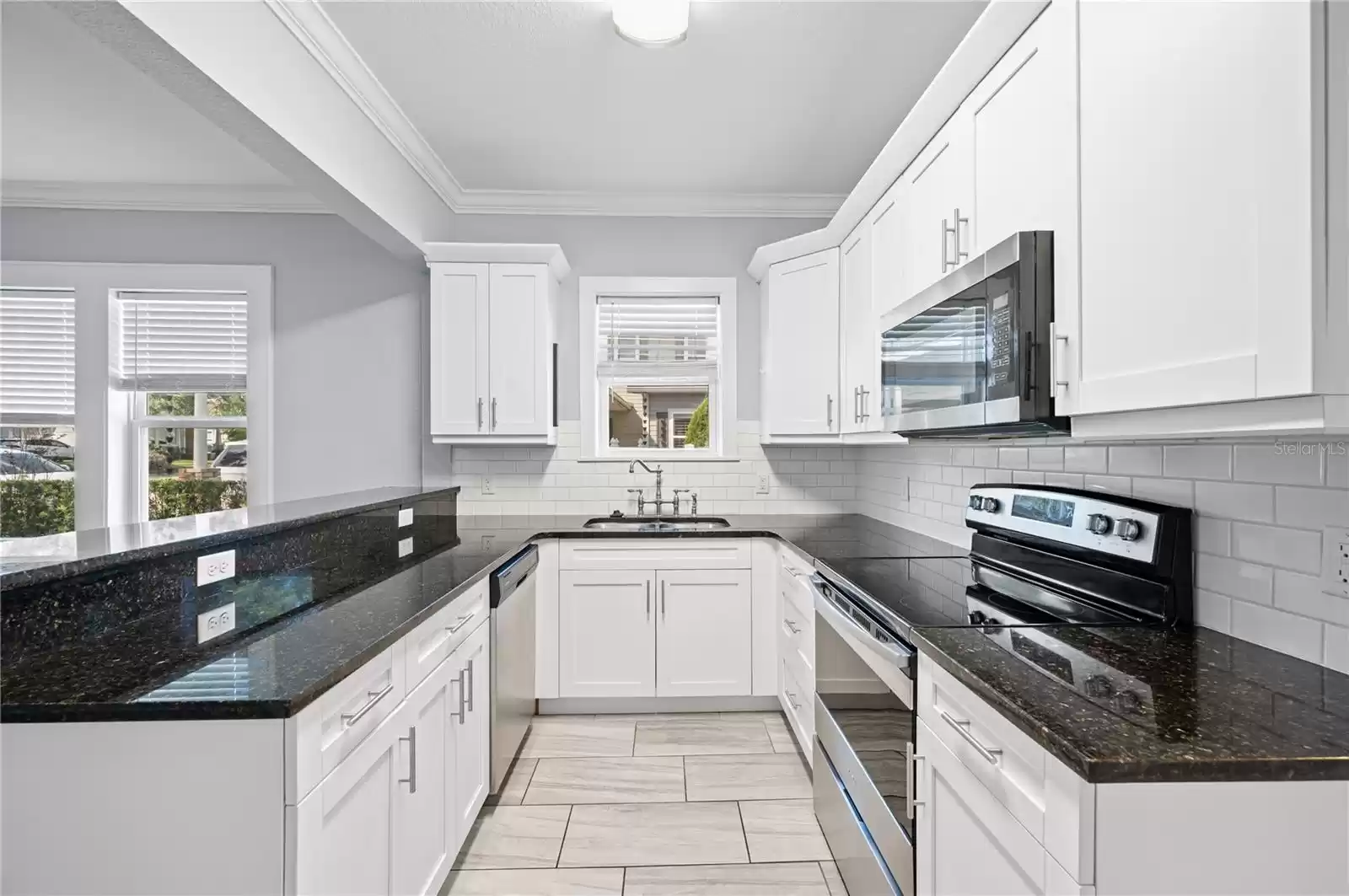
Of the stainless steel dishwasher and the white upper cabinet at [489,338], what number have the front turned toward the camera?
1

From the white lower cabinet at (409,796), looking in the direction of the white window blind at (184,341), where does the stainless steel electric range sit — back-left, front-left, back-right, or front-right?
back-right

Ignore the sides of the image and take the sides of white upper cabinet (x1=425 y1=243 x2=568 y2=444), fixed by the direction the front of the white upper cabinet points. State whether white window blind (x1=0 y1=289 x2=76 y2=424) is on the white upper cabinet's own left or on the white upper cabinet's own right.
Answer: on the white upper cabinet's own right

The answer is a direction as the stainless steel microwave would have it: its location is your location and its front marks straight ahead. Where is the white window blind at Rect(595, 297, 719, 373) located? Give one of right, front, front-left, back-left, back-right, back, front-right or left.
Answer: right

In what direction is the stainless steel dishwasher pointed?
to the viewer's right

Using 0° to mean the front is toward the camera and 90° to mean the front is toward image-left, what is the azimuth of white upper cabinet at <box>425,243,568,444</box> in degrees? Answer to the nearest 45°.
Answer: approximately 0°

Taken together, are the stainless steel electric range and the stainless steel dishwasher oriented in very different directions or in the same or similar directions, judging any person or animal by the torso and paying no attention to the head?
very different directions

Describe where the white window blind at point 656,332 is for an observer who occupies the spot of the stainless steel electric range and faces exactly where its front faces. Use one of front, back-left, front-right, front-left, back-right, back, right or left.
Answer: right

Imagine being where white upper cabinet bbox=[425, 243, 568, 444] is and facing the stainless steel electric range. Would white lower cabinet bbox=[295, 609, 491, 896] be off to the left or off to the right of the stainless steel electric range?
right

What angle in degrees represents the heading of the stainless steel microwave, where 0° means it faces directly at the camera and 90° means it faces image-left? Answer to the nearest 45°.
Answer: approximately 45°

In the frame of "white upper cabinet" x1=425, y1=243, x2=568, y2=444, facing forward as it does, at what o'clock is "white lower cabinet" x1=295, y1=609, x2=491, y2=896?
The white lower cabinet is roughly at 12 o'clock from the white upper cabinet.

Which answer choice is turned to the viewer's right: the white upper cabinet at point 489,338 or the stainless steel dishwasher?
the stainless steel dishwasher

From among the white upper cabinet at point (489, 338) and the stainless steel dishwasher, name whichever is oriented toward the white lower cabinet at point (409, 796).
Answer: the white upper cabinet

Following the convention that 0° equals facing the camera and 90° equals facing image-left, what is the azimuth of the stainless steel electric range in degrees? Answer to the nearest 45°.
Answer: approximately 45°

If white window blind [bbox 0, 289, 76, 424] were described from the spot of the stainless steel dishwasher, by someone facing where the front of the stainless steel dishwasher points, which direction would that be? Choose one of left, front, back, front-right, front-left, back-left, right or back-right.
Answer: back-left
